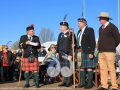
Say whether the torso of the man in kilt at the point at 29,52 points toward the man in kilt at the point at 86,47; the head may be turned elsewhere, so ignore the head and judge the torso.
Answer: no

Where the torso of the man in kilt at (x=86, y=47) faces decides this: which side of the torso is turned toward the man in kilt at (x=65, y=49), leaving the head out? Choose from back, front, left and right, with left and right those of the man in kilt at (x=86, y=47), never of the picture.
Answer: right

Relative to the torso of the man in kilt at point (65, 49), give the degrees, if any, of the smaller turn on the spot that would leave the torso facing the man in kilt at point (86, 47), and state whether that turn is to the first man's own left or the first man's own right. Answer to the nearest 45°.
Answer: approximately 90° to the first man's own left

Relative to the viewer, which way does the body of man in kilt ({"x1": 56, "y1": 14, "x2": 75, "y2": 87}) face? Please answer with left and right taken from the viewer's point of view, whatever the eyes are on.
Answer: facing the viewer and to the left of the viewer

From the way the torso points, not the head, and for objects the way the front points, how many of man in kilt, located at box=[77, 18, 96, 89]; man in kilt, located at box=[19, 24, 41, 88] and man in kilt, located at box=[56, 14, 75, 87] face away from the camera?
0

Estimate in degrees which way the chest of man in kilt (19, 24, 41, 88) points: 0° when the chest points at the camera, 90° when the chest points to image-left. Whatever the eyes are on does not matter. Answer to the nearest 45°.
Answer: approximately 0°

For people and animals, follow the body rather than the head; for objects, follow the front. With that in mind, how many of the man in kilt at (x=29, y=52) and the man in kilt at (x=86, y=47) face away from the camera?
0

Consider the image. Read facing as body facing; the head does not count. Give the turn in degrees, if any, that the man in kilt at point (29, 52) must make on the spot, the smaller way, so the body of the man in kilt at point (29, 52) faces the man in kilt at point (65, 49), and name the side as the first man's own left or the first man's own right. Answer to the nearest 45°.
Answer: approximately 90° to the first man's own left

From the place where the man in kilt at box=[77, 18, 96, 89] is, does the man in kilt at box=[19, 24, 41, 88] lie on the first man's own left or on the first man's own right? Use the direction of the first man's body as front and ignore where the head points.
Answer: on the first man's own right

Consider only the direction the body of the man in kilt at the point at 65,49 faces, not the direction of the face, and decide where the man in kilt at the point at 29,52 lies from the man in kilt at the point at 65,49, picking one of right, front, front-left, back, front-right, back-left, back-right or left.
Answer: front-right

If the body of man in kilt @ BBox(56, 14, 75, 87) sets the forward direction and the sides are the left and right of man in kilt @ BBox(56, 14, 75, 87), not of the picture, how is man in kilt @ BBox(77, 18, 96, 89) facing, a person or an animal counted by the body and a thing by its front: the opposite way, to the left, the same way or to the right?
the same way
